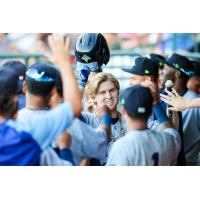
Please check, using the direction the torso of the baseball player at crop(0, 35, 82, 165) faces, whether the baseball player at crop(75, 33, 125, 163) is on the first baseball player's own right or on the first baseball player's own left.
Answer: on the first baseball player's own right

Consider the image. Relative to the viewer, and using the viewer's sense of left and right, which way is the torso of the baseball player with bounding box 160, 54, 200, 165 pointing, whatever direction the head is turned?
facing to the left of the viewer

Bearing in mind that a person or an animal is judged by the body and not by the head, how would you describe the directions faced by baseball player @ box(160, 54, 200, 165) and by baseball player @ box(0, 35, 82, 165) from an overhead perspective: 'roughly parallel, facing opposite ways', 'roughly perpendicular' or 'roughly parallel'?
roughly perpendicular

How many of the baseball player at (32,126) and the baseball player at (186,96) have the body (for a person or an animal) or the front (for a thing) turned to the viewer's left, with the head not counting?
1

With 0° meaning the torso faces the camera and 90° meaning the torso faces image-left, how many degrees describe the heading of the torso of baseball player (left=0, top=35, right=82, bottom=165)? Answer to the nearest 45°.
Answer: approximately 180°

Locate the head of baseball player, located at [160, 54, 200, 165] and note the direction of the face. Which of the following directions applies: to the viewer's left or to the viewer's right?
to the viewer's left

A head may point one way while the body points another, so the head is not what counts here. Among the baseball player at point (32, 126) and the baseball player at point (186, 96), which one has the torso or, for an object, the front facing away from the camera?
the baseball player at point (32, 126)

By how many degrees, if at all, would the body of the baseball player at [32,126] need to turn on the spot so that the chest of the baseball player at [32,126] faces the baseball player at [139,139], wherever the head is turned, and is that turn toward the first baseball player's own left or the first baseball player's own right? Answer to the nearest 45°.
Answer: approximately 90° to the first baseball player's own right
